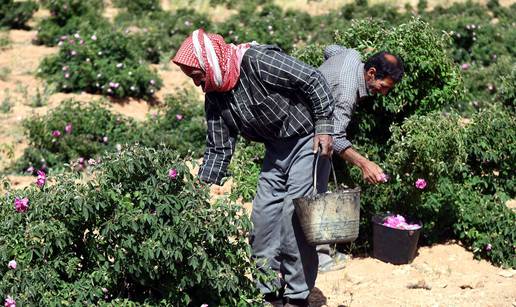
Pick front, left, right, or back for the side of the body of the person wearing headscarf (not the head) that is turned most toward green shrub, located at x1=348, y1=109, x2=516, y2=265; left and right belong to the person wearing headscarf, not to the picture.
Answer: back

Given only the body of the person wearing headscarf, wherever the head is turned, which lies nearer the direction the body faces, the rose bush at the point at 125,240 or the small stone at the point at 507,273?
the rose bush

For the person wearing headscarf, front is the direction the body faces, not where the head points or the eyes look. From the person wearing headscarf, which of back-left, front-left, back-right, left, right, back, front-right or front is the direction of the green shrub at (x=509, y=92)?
back

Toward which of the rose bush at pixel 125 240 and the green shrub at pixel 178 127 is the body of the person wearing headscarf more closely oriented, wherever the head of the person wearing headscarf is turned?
the rose bush

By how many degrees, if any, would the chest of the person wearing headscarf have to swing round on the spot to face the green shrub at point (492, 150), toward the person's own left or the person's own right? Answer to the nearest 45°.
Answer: approximately 180°

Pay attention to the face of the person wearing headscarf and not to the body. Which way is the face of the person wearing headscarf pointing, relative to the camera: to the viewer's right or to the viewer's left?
to the viewer's left

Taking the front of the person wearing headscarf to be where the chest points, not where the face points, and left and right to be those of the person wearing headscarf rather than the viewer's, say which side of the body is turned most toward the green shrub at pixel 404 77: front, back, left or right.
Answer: back

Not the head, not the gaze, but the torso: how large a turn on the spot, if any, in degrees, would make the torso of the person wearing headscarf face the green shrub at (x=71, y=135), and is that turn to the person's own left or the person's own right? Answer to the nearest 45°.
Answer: approximately 90° to the person's own right

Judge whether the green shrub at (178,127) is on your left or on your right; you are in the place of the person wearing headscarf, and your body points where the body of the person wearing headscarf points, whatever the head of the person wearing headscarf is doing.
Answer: on your right

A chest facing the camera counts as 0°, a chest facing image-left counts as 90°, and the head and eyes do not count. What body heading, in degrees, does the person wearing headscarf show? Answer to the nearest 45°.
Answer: approximately 45°

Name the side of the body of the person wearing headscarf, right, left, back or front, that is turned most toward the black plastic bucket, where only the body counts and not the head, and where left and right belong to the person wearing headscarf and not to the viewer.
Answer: back

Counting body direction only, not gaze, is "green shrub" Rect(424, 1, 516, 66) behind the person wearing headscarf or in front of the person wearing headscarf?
behind
